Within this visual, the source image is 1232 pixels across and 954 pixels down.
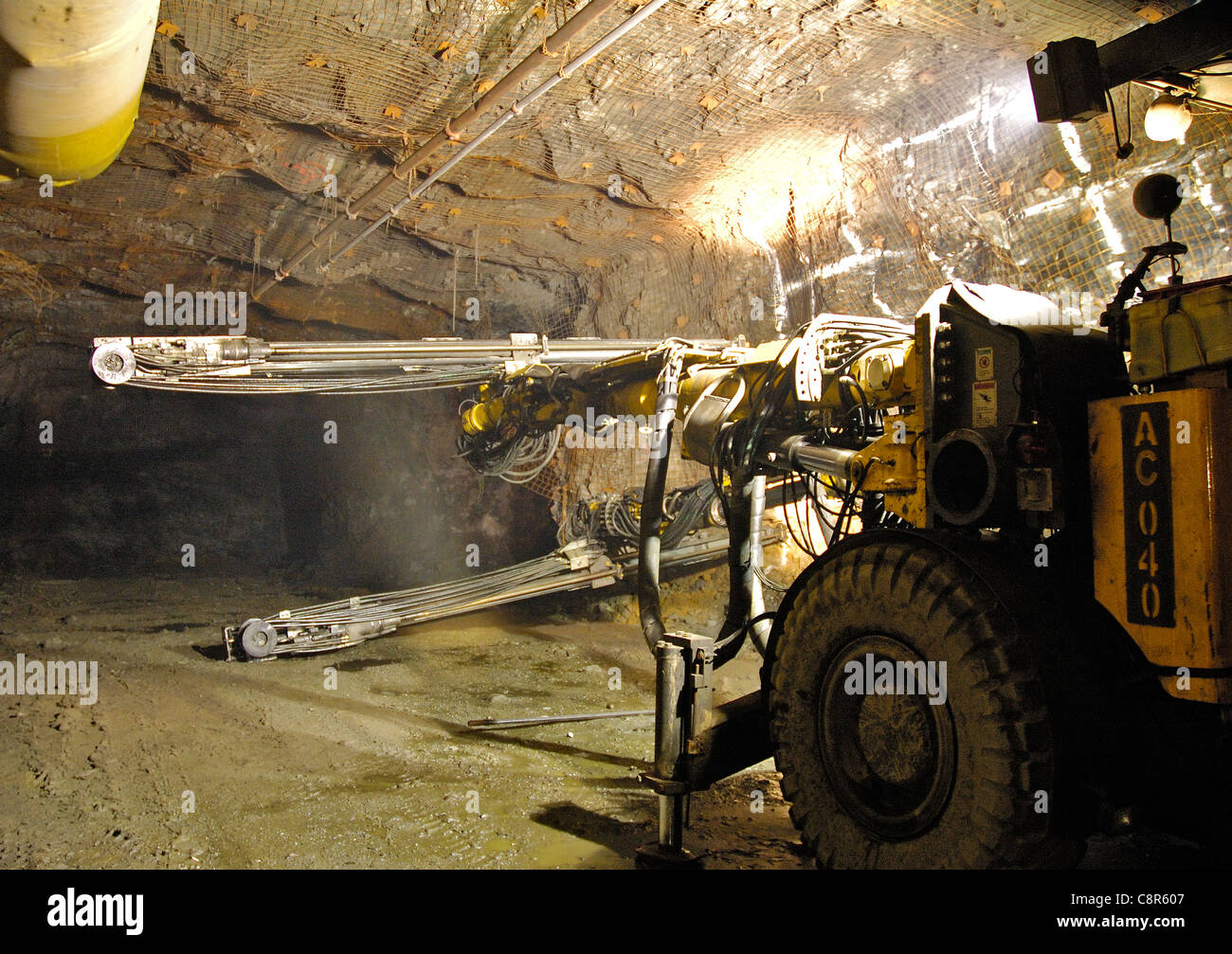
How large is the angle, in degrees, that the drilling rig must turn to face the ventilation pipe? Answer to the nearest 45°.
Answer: approximately 45° to its left

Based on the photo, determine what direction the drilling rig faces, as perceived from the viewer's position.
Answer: facing away from the viewer and to the left of the viewer
